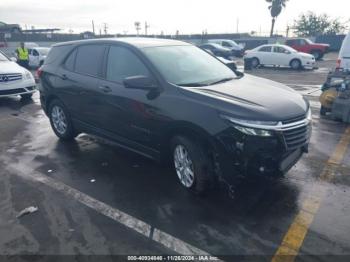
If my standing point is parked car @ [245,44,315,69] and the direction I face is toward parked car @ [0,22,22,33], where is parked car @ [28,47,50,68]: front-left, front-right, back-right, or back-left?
front-left

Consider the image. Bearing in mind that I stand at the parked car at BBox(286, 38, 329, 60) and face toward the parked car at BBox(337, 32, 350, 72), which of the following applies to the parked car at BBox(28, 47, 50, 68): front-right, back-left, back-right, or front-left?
front-right

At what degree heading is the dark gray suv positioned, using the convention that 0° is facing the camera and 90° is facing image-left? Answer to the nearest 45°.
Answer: approximately 315°

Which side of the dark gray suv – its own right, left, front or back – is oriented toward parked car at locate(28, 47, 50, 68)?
back

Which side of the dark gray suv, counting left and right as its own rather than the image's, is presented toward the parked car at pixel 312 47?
left

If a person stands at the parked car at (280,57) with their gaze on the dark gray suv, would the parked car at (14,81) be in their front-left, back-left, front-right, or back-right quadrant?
front-right

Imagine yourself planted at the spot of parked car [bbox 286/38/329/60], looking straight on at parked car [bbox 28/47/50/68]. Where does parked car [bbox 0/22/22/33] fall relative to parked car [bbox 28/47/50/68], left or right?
right

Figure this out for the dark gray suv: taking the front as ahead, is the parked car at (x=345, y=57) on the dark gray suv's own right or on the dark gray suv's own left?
on the dark gray suv's own left

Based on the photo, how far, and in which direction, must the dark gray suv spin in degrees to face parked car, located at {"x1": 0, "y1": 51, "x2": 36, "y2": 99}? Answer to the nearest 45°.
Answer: approximately 180°

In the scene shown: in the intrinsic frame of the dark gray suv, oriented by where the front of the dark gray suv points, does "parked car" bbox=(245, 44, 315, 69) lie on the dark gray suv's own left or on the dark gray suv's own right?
on the dark gray suv's own left
